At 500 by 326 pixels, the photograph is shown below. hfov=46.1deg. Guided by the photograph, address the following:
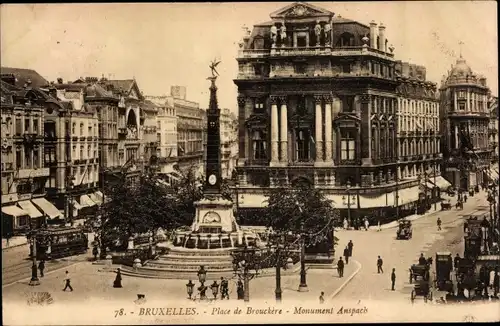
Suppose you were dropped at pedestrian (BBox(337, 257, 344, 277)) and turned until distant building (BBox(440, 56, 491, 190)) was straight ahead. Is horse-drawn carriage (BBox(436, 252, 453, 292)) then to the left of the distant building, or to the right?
right

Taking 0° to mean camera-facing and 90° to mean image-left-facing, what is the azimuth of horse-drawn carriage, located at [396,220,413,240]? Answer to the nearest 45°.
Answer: approximately 0°

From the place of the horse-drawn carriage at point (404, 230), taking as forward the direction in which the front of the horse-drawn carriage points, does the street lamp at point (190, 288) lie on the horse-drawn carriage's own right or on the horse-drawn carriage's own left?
on the horse-drawn carriage's own right

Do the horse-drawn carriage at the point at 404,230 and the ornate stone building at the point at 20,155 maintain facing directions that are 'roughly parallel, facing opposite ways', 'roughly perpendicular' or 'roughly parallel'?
roughly perpendicular

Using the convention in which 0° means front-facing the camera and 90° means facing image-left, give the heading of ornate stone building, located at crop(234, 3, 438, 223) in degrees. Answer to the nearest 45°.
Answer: approximately 0°

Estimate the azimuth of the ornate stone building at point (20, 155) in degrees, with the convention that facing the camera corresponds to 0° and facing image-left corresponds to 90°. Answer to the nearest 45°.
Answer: approximately 315°

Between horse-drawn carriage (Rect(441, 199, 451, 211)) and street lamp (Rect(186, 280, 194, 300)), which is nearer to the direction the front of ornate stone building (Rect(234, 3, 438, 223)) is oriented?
the street lamp

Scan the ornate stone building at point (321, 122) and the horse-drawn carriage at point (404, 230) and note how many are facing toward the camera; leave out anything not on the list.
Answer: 2
